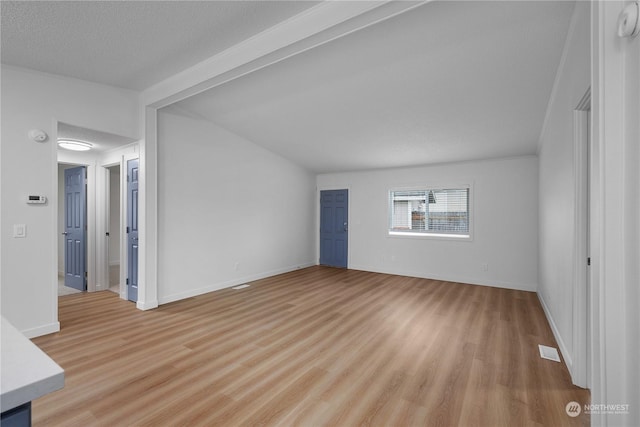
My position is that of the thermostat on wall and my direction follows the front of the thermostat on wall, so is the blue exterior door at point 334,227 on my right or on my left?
on my left

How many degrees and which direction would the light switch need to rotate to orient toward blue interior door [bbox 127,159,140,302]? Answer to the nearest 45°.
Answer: approximately 135° to its left

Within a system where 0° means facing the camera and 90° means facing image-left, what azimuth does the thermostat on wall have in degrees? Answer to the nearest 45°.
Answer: approximately 0°

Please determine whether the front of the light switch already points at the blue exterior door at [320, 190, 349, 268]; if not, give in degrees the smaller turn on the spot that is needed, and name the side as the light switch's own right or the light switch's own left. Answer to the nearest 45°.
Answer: approximately 90° to the light switch's own left

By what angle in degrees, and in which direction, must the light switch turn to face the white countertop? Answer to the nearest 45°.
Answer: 0° — it already faces it

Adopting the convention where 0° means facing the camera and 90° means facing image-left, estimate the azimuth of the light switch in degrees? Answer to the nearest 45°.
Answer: approximately 0°

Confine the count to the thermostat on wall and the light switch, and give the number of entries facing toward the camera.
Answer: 2

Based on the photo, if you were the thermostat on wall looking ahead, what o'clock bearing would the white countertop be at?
The white countertop is roughly at 12 o'clock from the thermostat on wall.

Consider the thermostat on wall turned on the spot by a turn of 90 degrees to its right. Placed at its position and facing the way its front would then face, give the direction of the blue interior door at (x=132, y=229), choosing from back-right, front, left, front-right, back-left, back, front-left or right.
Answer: back-right
